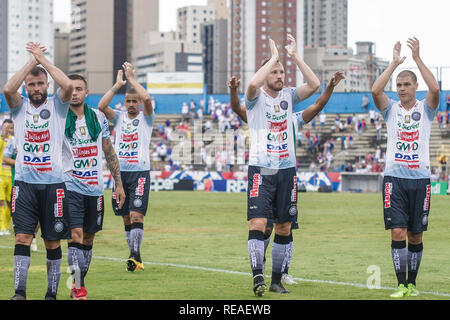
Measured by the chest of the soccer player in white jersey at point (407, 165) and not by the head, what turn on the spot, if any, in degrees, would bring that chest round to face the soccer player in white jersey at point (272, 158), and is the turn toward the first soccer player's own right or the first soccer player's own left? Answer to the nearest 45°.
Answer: approximately 90° to the first soccer player's own right

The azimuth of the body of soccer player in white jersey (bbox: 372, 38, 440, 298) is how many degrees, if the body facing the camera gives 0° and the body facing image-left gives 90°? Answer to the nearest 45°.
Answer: approximately 0°

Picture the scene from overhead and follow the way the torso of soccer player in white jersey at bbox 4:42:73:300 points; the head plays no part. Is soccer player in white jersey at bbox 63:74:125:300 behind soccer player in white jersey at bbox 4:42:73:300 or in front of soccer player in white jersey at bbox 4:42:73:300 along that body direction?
behind

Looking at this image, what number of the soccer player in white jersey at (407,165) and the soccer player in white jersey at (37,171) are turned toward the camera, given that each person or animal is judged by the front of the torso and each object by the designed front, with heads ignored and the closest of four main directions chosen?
2

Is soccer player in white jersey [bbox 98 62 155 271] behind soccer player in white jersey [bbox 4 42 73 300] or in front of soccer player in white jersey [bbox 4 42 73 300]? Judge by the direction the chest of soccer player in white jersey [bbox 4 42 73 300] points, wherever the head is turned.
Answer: behind
